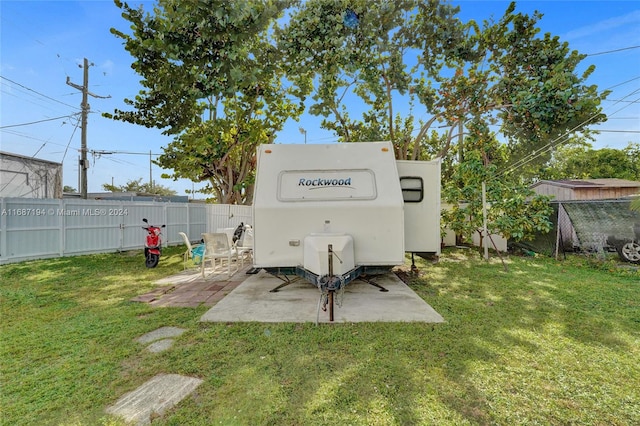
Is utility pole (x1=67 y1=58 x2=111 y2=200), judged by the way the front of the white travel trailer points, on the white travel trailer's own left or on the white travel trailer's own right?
on the white travel trailer's own right

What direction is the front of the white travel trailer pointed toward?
toward the camera

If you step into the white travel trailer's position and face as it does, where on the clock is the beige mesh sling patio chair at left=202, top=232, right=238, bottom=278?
The beige mesh sling patio chair is roughly at 2 o'clock from the white travel trailer.

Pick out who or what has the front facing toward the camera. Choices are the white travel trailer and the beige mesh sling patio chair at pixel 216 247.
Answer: the white travel trailer

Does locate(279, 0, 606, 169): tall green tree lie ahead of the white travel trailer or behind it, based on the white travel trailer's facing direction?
behind

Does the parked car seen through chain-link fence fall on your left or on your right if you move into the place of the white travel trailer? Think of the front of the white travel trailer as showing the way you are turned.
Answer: on your left

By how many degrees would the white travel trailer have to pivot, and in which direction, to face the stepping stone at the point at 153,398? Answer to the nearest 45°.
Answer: approximately 45° to its right

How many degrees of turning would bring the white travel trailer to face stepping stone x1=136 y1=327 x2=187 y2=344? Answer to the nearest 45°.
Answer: approximately 45° to its right
